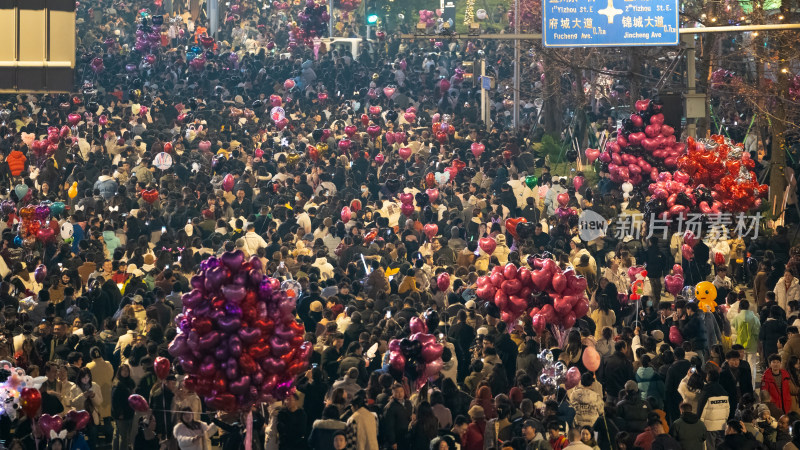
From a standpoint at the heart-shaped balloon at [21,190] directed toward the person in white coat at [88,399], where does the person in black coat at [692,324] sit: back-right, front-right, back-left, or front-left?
front-left

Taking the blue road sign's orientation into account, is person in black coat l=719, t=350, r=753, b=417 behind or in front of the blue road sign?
in front

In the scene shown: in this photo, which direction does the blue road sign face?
toward the camera

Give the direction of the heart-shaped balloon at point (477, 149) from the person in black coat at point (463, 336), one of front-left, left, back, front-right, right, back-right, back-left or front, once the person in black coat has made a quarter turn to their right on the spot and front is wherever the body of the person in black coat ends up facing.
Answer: left

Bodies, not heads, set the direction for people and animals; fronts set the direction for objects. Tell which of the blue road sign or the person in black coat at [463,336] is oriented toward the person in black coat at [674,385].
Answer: the blue road sign

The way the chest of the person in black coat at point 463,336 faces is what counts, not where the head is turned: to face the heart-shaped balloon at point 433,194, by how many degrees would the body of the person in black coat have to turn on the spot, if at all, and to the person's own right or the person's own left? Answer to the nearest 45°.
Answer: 0° — they already face it

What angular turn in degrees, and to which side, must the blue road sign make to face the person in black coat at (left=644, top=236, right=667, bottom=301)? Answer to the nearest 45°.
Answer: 0° — it already faces them

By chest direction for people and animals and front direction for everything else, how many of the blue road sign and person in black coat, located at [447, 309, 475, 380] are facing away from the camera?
1
